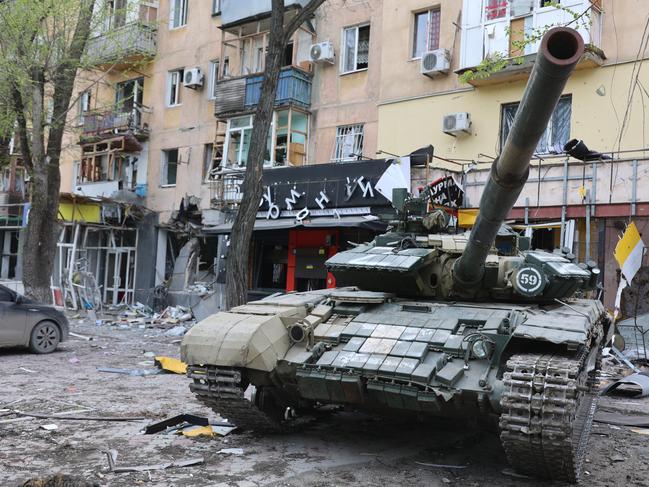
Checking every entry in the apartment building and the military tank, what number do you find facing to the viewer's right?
0

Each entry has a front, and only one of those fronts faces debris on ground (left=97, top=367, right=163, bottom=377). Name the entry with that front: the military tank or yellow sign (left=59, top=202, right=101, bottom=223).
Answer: the yellow sign

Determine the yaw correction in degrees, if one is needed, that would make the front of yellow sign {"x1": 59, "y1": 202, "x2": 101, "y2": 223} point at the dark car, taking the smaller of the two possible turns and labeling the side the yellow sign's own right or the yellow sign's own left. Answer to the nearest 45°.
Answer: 0° — it already faces it

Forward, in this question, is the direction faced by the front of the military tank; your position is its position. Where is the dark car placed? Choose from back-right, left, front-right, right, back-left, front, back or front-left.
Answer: right

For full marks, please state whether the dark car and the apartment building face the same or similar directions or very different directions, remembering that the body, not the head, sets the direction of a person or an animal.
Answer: very different directions

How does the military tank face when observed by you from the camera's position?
facing the viewer and to the left of the viewer

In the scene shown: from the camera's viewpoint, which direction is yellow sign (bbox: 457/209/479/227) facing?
toward the camera

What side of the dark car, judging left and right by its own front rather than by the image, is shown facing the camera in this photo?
right

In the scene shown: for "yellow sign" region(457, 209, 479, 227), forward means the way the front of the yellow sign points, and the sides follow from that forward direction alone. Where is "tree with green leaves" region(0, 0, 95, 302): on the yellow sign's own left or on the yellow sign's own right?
on the yellow sign's own right

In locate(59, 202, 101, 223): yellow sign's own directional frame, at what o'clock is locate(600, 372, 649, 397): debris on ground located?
The debris on ground is roughly at 11 o'clock from the yellow sign.

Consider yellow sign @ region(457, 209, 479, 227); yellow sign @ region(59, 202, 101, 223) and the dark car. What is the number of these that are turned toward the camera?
2

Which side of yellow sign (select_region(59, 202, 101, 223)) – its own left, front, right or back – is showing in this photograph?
front

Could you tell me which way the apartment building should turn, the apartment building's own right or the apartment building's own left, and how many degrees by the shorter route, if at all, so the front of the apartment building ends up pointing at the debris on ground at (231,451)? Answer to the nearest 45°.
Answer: approximately 45° to the apartment building's own left

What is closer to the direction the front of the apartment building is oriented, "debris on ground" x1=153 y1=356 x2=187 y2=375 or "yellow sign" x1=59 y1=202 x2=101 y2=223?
the debris on ground

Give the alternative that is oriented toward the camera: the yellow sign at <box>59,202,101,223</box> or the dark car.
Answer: the yellow sign
